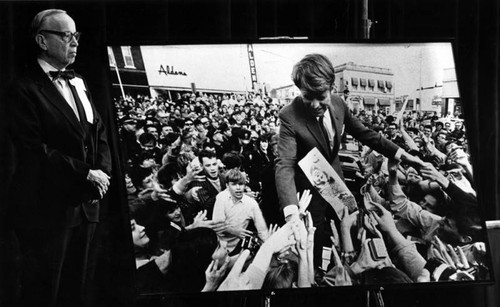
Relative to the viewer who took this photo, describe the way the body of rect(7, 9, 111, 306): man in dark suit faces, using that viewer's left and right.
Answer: facing the viewer and to the right of the viewer

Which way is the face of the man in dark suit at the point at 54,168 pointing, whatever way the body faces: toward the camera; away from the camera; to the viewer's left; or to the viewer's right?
to the viewer's right
